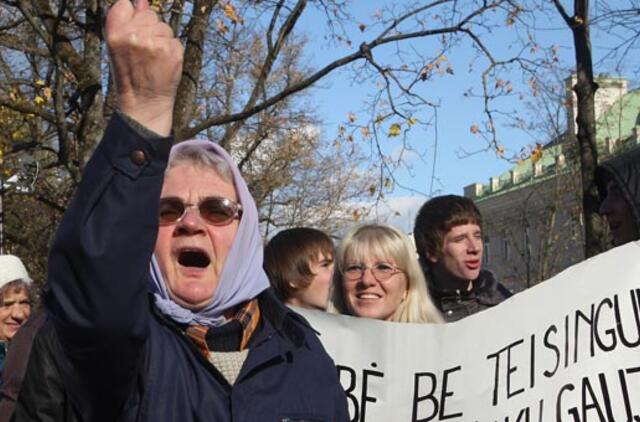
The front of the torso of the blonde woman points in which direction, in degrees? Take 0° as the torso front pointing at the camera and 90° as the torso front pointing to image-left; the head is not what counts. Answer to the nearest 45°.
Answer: approximately 45°

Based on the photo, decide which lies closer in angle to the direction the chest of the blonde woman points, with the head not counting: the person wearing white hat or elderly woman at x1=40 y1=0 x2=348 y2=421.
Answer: the elderly woman

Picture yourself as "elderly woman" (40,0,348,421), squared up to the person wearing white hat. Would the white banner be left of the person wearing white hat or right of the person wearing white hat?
right

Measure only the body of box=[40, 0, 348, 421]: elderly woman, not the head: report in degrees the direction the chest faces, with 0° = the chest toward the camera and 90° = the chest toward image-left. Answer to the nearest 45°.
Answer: approximately 0°

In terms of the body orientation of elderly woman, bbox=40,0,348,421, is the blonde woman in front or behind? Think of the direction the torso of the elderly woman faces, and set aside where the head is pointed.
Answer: behind

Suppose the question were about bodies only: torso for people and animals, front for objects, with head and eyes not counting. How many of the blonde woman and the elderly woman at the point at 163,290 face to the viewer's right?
0

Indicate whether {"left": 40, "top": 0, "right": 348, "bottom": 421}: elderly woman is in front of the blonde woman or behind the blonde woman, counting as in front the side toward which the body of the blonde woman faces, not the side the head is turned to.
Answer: in front

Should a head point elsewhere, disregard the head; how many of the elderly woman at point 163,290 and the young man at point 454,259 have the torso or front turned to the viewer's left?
0

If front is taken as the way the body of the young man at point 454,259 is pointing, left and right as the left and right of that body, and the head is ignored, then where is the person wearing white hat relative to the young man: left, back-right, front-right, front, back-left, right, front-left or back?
back-right
